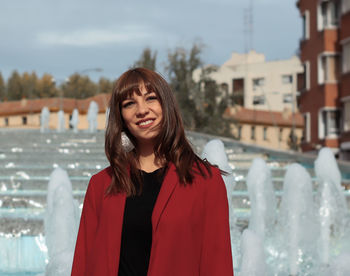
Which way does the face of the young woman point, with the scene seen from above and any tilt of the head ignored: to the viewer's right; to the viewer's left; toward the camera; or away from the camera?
toward the camera

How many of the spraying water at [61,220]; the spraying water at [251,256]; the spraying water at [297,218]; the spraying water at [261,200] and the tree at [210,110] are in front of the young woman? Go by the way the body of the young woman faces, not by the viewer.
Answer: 0

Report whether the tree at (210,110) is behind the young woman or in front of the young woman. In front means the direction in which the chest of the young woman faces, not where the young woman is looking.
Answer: behind

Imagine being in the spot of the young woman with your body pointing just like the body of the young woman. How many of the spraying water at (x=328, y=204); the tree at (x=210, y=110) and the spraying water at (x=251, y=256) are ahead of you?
0

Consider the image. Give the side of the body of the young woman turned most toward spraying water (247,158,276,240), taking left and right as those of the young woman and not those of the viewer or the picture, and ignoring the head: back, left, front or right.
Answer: back

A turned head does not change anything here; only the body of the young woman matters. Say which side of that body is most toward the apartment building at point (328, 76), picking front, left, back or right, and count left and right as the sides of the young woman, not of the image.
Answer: back

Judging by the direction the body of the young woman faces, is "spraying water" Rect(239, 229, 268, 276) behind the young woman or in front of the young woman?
behind

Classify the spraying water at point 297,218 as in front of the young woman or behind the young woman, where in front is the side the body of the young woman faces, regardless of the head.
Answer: behind

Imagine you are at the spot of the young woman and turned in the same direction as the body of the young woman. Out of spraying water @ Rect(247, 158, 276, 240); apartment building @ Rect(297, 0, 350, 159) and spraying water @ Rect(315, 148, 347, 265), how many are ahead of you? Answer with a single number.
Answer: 0

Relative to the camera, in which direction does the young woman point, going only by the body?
toward the camera
